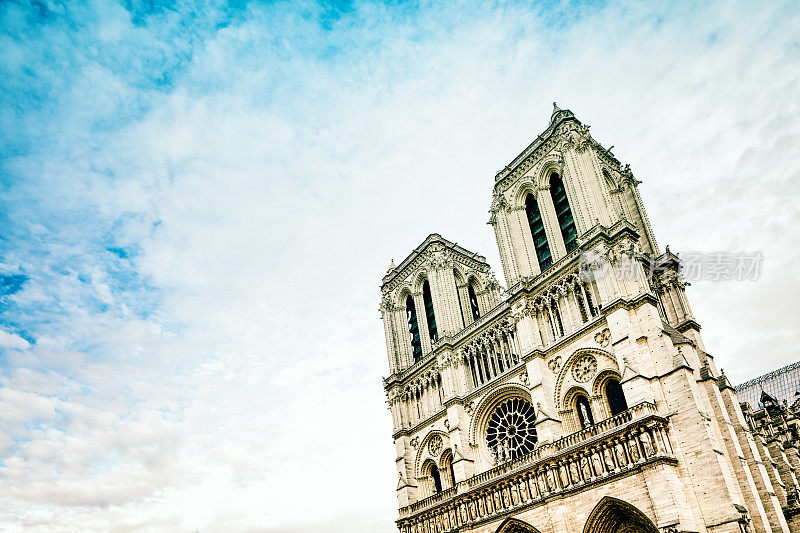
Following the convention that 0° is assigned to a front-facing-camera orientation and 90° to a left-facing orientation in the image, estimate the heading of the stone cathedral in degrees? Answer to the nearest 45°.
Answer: approximately 45°
